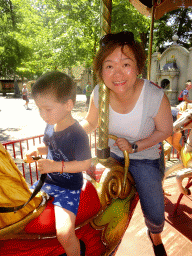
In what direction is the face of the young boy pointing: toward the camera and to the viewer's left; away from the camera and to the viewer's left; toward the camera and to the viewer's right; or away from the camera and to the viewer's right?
toward the camera and to the viewer's left

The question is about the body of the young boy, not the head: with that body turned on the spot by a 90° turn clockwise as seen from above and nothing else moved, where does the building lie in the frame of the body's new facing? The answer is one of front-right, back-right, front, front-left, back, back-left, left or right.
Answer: right

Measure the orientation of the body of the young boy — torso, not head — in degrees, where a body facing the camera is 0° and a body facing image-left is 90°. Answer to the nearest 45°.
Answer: approximately 45°

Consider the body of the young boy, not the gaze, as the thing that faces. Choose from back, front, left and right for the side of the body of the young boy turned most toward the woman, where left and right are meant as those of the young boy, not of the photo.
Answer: back

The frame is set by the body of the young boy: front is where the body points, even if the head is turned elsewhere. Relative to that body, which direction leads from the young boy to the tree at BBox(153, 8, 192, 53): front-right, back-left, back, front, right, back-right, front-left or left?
back
